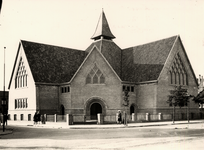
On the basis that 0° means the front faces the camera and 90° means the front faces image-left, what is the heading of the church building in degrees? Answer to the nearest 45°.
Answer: approximately 0°
